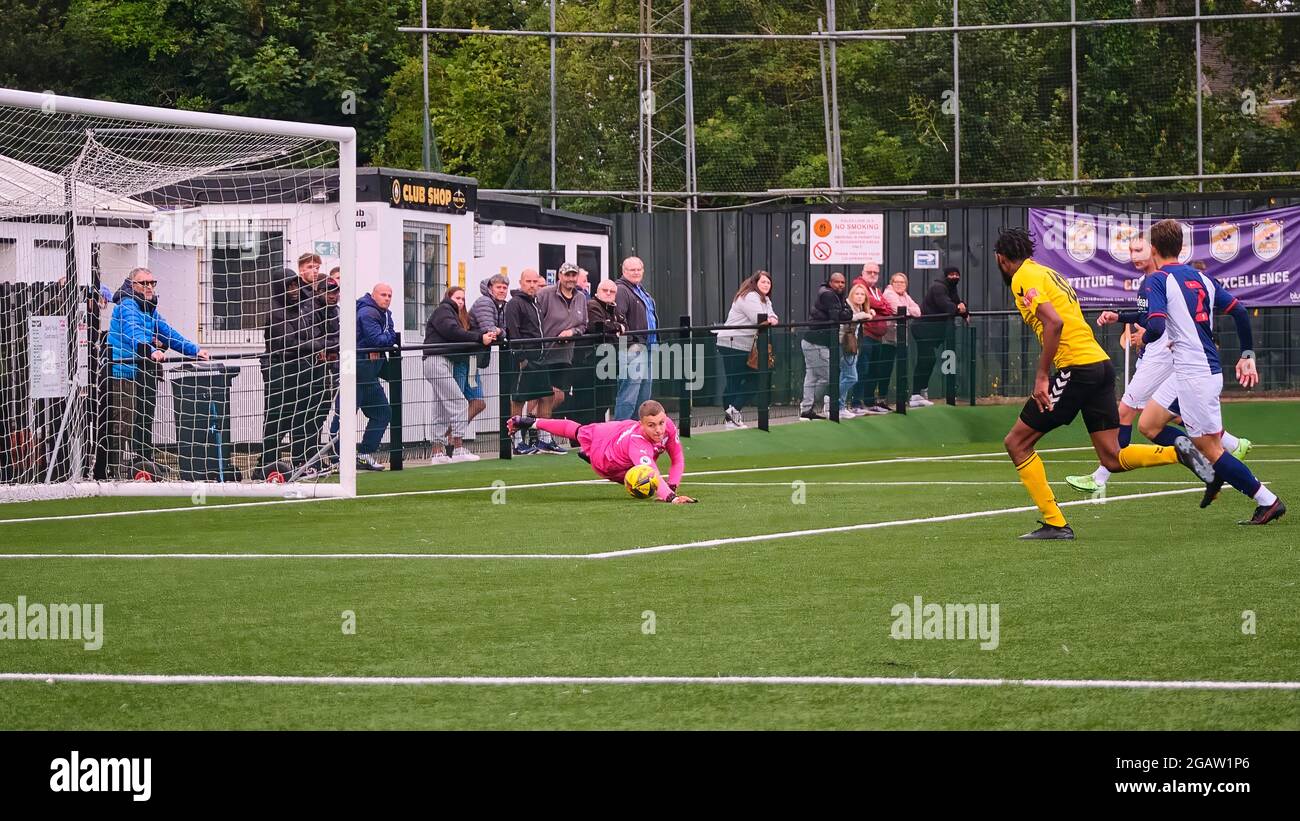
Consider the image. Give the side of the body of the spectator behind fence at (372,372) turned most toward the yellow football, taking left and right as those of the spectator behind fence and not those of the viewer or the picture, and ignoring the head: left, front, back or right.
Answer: front

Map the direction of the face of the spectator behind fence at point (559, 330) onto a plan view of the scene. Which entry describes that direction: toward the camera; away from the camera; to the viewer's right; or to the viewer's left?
toward the camera

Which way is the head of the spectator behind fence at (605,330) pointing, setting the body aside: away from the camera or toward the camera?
toward the camera

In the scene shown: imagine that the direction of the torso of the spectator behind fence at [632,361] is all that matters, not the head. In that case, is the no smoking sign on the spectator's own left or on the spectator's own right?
on the spectator's own left

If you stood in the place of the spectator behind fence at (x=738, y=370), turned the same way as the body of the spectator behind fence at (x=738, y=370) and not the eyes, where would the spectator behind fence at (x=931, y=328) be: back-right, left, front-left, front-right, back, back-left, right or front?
left

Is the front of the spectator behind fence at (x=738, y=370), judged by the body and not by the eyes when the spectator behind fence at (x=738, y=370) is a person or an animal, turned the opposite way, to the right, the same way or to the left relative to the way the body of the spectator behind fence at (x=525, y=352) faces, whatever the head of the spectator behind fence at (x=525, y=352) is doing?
the same way

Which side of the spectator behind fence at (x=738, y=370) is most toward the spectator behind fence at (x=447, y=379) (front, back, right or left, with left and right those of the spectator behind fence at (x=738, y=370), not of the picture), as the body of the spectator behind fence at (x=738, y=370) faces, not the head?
right

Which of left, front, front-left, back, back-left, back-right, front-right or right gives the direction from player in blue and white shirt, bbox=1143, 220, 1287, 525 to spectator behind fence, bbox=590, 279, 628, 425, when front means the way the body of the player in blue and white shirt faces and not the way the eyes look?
front

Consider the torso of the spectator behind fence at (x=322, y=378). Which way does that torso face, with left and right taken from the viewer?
facing the viewer and to the right of the viewer

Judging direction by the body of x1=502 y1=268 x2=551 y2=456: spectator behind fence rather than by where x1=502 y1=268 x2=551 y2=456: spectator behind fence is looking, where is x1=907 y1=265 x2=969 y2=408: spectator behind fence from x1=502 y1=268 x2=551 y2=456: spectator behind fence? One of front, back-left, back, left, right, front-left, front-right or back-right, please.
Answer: left

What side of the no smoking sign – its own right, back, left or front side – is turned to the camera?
front

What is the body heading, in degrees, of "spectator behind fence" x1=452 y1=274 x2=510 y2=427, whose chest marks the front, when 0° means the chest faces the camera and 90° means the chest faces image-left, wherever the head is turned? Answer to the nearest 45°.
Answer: approximately 315°

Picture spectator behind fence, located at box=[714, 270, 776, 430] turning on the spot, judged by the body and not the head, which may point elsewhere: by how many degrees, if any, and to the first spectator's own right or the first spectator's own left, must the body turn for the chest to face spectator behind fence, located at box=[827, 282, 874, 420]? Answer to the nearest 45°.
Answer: approximately 90° to the first spectator's own left

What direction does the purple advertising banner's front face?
toward the camera

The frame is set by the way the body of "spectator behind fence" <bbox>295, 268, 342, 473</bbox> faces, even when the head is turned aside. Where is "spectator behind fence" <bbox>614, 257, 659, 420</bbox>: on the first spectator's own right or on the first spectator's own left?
on the first spectator's own left

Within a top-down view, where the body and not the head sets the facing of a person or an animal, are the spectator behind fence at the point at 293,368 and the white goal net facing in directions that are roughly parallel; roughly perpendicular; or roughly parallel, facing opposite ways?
roughly parallel
